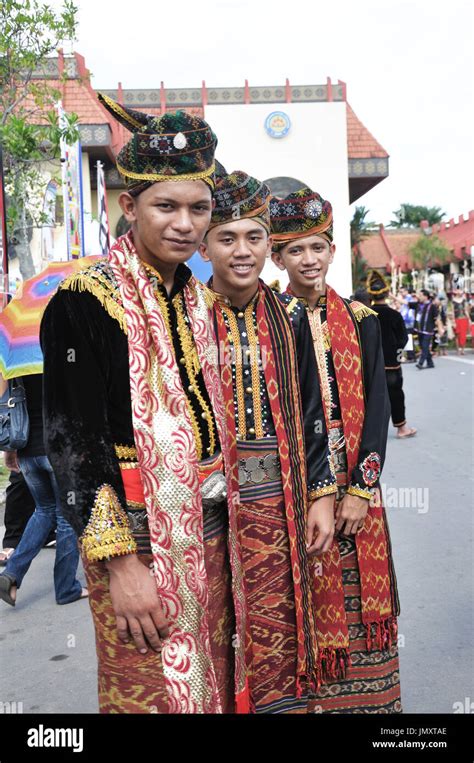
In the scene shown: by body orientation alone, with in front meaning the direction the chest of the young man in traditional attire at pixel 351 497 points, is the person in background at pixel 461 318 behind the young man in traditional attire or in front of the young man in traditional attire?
behind

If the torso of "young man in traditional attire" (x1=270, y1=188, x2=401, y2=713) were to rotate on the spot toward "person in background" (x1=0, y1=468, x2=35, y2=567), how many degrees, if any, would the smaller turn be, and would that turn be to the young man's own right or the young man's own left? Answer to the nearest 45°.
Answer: approximately 90° to the young man's own right

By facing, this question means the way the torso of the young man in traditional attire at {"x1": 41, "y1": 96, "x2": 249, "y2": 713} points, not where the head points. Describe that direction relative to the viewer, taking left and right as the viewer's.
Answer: facing the viewer and to the right of the viewer

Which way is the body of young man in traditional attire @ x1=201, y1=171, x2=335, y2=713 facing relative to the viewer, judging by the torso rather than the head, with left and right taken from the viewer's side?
facing the viewer

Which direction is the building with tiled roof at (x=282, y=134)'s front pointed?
toward the camera

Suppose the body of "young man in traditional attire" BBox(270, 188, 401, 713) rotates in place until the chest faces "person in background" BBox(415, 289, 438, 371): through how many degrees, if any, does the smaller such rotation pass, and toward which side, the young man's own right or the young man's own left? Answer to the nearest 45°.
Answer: approximately 135° to the young man's own right

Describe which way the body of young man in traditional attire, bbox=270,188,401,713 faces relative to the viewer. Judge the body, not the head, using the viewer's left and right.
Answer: facing the viewer and to the left of the viewer

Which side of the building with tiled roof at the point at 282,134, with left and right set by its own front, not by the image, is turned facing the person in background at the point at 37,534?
front
